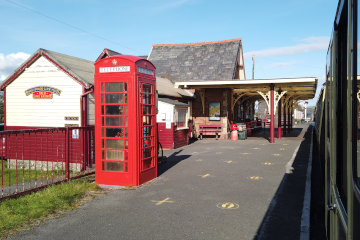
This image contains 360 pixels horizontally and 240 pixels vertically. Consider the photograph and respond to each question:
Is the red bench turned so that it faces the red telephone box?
yes

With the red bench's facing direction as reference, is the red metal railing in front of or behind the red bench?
in front

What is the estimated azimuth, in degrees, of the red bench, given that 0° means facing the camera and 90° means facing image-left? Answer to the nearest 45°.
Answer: approximately 0°
